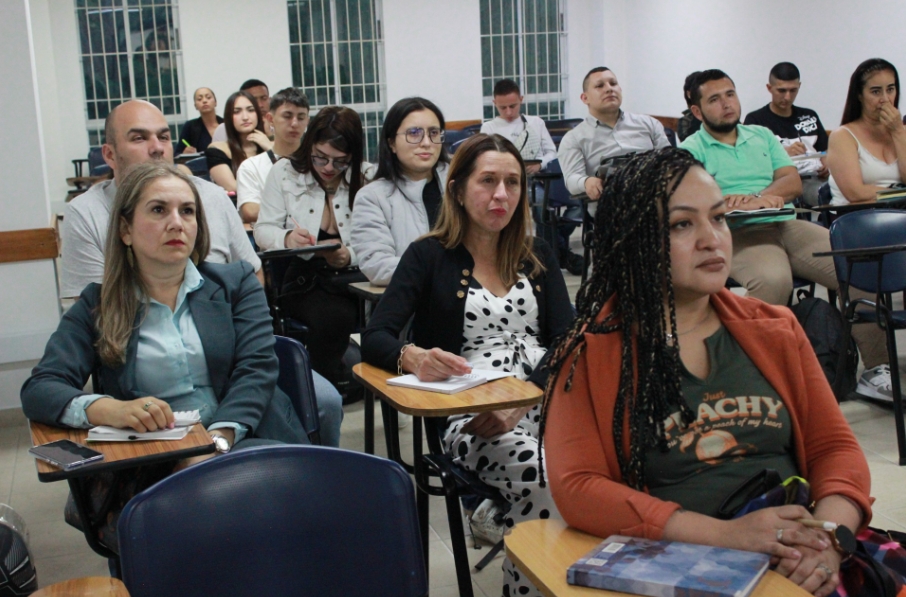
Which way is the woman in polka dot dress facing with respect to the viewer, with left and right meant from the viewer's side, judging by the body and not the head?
facing the viewer and to the right of the viewer

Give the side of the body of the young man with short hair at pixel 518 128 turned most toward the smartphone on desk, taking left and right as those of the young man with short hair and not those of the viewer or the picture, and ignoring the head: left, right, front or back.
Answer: front

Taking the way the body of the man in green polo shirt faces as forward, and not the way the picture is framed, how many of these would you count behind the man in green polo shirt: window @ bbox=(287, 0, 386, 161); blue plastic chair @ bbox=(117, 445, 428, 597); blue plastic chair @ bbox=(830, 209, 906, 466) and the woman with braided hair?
1

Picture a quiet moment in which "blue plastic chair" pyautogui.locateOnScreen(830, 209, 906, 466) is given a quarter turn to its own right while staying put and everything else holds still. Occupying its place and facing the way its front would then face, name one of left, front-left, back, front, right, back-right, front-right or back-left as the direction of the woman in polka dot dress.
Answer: front

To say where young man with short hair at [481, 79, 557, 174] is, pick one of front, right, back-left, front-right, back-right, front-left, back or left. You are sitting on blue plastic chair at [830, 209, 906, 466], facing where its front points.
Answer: back

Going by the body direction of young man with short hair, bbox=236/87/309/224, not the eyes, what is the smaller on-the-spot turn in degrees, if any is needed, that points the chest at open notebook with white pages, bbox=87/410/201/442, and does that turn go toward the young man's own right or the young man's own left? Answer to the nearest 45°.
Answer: approximately 45° to the young man's own right

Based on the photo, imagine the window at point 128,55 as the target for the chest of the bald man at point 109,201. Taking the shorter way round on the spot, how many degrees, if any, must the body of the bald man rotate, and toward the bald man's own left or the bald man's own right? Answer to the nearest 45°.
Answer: approximately 135° to the bald man's own left

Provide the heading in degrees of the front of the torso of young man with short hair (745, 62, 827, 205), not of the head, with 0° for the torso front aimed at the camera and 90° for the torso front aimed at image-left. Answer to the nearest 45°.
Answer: approximately 315°

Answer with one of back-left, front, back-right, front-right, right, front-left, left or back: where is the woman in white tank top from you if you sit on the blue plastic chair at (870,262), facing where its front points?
back-left

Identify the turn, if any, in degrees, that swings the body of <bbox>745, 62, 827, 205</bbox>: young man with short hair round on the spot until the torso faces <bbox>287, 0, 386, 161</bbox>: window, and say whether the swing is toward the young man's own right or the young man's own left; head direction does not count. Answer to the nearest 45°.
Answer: approximately 180°

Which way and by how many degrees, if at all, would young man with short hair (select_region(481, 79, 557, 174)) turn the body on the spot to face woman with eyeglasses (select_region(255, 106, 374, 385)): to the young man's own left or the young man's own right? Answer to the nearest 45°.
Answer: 0° — they already face them

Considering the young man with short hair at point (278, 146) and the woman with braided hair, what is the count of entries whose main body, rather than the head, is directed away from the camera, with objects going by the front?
0

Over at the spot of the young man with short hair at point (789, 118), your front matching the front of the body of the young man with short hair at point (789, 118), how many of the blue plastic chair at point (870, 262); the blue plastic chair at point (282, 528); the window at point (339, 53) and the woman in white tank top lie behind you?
1

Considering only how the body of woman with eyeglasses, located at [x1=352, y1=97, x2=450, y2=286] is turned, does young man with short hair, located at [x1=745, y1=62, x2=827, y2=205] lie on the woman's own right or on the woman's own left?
on the woman's own left

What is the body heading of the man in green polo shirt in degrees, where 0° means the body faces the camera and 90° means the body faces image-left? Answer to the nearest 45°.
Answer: approximately 315°

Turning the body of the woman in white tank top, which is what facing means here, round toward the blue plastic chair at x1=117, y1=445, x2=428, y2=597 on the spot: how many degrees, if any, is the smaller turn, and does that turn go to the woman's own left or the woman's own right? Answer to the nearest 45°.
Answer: approximately 45° to the woman's own right
